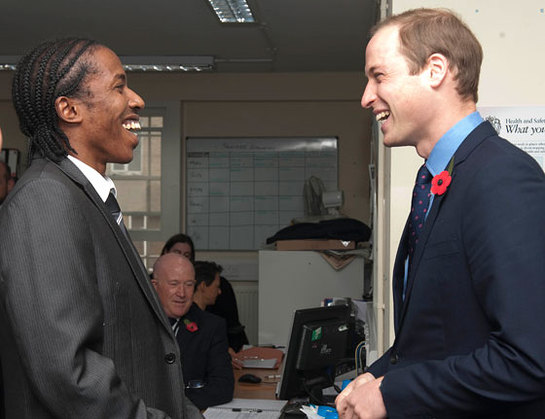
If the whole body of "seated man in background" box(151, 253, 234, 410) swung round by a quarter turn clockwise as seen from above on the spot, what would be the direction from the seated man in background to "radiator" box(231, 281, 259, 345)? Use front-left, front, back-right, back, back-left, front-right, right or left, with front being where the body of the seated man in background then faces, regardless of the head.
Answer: right

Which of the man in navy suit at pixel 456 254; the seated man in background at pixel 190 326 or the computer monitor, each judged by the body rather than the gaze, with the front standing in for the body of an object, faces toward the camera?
the seated man in background

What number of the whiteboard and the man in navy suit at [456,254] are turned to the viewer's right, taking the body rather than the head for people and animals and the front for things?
0

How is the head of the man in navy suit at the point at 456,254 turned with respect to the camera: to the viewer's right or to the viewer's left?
to the viewer's left

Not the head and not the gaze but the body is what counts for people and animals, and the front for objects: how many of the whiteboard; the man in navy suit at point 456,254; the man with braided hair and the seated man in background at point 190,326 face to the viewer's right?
1

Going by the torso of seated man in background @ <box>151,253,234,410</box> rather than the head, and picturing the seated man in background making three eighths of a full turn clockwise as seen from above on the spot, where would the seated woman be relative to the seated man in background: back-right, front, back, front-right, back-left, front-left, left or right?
front-right

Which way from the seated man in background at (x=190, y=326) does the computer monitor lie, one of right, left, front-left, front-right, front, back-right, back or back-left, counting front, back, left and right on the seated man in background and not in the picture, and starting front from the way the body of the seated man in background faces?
front-left

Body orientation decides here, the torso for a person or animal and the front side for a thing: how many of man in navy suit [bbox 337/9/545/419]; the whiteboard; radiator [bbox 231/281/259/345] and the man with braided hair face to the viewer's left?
1

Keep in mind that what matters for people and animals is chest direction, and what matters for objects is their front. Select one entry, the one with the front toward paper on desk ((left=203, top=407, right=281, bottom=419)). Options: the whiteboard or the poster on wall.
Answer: the whiteboard

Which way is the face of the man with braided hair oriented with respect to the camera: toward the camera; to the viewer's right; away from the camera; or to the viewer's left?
to the viewer's right

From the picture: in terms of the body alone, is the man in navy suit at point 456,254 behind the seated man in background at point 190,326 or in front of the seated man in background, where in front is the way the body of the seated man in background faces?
in front

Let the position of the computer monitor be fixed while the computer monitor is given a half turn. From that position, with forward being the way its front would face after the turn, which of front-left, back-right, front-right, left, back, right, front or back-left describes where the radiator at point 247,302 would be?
back-left

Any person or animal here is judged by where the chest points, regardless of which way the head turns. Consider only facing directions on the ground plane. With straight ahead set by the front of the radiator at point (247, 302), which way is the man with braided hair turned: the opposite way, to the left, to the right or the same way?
to the left

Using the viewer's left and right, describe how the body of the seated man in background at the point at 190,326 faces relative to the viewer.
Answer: facing the viewer

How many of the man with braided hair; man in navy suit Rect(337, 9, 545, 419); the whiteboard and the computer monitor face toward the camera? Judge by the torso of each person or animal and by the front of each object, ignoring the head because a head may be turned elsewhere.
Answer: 1

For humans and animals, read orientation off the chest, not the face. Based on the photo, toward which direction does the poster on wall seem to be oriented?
toward the camera
